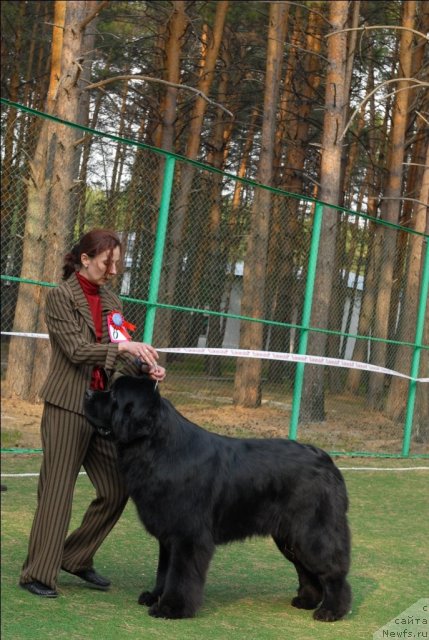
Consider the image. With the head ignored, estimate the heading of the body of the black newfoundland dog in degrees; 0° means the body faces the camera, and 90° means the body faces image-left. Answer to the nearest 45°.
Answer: approximately 90°

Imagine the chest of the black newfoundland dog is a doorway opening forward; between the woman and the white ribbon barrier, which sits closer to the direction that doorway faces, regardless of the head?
the woman

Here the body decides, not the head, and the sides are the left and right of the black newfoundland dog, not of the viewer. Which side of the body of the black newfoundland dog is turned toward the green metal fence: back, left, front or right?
right

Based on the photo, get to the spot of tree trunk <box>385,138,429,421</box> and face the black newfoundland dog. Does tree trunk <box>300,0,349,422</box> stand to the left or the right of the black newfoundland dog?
right

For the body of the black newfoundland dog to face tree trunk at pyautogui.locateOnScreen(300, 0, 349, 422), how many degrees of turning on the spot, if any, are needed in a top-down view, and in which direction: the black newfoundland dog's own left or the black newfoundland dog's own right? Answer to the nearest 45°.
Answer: approximately 90° to the black newfoundland dog's own right

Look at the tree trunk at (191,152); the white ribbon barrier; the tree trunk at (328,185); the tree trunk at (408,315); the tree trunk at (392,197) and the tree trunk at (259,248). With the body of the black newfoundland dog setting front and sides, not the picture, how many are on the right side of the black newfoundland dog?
6

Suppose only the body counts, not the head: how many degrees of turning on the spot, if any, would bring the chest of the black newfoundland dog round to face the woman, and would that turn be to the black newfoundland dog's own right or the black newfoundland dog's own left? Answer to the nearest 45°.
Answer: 0° — it already faces them

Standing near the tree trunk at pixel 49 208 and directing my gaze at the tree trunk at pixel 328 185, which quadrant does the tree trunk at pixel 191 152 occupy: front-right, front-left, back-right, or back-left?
front-left

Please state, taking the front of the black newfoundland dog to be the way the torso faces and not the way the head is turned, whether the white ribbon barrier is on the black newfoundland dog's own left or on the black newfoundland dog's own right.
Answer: on the black newfoundland dog's own right

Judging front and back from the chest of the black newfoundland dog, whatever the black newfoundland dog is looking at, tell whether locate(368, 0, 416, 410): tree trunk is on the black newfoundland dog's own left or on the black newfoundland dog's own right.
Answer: on the black newfoundland dog's own right

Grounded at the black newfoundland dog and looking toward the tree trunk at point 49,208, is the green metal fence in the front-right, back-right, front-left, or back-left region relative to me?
front-right

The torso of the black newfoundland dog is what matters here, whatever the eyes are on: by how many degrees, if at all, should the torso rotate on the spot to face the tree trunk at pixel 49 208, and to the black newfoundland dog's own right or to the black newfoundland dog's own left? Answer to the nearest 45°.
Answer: approximately 90° to the black newfoundland dog's own right

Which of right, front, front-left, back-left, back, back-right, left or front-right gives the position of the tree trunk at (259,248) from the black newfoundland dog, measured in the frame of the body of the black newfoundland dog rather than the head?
right

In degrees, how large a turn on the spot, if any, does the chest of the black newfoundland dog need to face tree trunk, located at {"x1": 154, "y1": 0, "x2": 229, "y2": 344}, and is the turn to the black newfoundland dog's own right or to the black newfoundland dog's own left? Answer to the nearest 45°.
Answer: approximately 90° to the black newfoundland dog's own right
